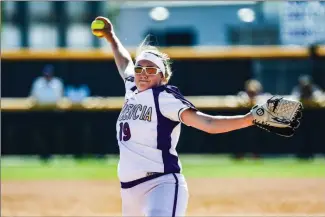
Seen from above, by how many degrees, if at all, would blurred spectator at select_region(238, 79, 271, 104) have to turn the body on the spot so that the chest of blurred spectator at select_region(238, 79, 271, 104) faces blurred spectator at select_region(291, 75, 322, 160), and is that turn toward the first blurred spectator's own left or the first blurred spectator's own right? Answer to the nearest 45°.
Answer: approximately 90° to the first blurred spectator's own left

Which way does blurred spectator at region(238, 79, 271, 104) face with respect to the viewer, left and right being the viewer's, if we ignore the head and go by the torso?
facing the viewer

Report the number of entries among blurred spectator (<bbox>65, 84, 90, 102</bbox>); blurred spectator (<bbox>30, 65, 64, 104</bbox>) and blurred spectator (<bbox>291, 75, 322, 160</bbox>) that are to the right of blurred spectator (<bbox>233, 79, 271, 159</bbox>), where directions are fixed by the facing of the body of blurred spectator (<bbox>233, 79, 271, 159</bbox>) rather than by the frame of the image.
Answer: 2

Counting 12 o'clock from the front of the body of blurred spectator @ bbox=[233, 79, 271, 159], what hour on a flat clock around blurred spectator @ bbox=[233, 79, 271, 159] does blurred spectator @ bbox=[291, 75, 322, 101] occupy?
blurred spectator @ bbox=[291, 75, 322, 101] is roughly at 8 o'clock from blurred spectator @ bbox=[233, 79, 271, 159].

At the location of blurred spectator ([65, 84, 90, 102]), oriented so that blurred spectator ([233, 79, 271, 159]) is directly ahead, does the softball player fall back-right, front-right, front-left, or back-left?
front-right

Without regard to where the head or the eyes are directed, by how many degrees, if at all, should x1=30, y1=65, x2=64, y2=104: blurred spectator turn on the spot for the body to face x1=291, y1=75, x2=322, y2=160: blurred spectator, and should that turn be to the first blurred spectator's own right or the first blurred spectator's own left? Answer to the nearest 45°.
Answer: approximately 90° to the first blurred spectator's own left

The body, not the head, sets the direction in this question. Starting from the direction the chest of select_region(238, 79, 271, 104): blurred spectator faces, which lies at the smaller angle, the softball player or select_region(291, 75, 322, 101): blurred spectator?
the softball player

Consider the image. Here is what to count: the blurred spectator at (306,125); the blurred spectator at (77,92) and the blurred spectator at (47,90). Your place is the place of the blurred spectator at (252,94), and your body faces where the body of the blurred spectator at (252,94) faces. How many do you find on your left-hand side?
1

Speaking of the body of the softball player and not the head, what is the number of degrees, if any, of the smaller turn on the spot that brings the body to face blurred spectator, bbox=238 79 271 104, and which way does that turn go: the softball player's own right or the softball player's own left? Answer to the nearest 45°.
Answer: approximately 135° to the softball player's own right

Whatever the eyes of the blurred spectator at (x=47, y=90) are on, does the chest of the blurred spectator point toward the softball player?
yes

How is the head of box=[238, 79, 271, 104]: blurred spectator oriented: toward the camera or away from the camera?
toward the camera

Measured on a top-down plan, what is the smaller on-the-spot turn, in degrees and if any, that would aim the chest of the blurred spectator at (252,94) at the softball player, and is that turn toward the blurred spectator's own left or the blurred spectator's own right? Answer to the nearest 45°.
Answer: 0° — they already face them

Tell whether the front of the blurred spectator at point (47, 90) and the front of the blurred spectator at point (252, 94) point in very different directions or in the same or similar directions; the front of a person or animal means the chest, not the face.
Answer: same or similar directions

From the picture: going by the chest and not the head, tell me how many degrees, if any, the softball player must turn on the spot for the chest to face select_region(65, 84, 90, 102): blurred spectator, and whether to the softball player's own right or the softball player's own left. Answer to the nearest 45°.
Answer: approximately 135° to the softball player's own right

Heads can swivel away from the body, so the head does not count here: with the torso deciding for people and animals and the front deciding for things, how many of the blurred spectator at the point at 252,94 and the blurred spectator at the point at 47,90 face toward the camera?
2
